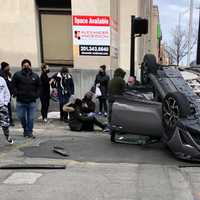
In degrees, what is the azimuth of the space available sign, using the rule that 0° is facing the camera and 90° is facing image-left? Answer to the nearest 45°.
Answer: approximately 0°

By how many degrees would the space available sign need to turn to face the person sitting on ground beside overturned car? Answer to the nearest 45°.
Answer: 0° — it already faces them

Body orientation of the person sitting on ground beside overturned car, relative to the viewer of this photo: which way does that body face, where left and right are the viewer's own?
facing to the right of the viewer

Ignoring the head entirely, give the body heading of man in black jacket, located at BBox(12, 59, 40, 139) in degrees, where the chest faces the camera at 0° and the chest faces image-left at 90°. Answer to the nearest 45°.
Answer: approximately 0°

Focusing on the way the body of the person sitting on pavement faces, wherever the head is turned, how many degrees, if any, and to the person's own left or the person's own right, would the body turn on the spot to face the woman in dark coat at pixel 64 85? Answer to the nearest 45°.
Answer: approximately 90° to the person's own left

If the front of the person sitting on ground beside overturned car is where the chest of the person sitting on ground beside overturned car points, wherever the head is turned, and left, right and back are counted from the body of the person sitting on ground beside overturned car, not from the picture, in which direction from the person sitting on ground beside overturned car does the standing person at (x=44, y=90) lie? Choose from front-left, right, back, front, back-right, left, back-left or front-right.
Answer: back-left
